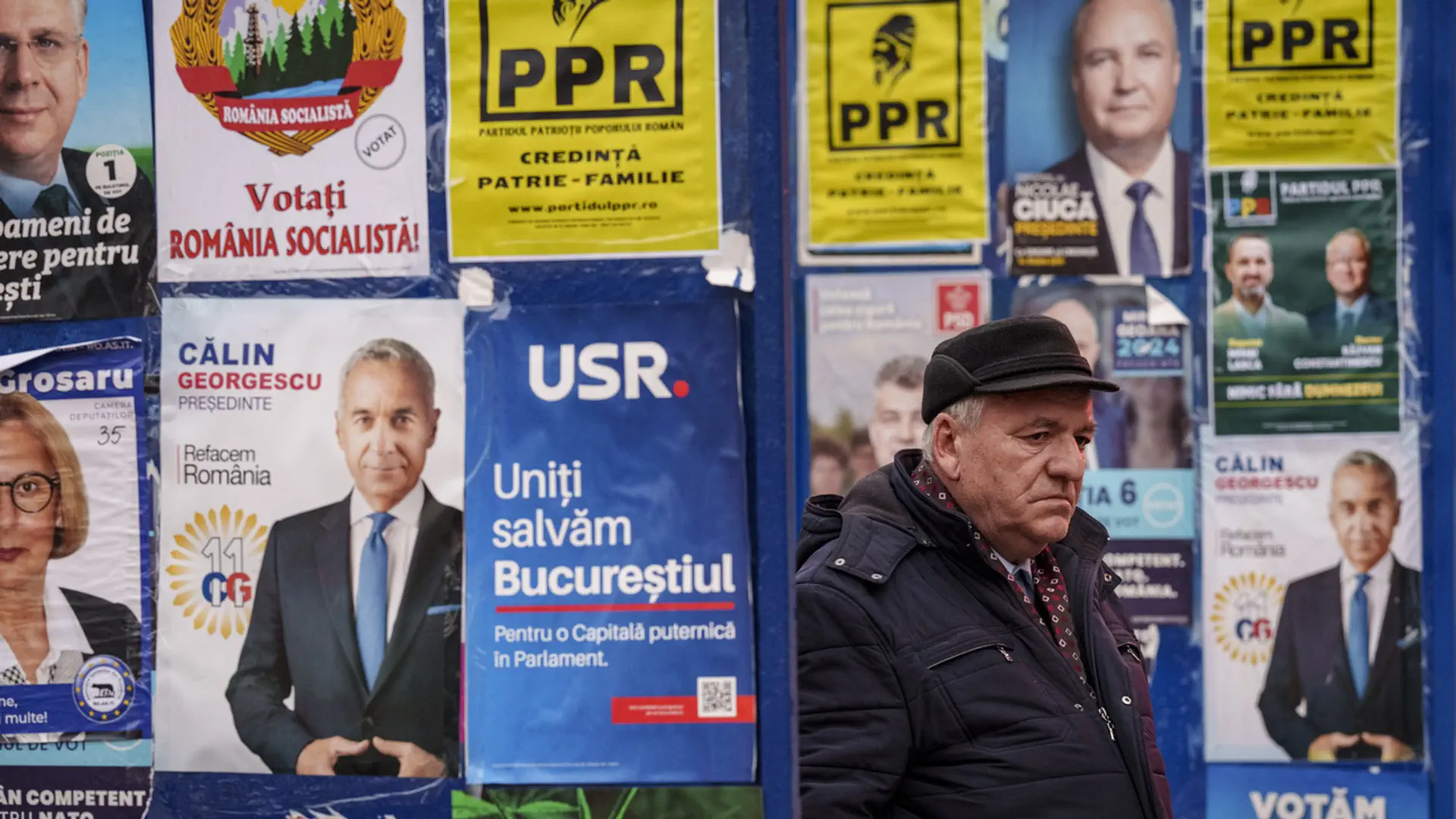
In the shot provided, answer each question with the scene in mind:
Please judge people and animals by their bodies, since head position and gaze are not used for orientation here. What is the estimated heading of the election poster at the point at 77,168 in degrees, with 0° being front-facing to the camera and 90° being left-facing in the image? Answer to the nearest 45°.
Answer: approximately 0°

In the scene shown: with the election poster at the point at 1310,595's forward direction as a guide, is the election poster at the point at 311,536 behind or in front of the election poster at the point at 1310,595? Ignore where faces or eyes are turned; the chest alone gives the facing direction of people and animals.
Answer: in front

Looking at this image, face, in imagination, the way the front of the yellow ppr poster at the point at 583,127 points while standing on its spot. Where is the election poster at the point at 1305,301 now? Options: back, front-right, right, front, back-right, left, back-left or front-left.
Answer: back-left

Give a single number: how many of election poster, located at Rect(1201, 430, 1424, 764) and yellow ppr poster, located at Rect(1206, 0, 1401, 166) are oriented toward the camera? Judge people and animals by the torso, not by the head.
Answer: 2

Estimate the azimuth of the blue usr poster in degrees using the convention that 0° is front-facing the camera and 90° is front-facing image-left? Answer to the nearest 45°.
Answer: approximately 0°

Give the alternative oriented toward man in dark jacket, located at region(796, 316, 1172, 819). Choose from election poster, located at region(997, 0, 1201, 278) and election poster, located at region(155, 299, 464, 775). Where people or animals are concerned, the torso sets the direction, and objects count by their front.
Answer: election poster, located at region(997, 0, 1201, 278)

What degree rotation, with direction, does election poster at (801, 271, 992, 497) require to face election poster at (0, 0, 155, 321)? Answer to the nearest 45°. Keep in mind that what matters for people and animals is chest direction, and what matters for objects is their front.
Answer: approximately 45° to its right

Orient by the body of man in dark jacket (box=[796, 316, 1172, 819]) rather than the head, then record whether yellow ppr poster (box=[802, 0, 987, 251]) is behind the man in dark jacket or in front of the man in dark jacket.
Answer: behind

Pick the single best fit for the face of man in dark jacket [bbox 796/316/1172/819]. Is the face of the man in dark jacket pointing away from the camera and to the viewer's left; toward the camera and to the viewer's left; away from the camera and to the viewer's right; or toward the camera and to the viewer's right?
toward the camera and to the viewer's right

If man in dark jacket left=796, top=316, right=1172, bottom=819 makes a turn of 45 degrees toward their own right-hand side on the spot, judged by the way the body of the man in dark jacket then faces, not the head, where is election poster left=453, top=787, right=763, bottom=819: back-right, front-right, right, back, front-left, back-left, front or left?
front-right
